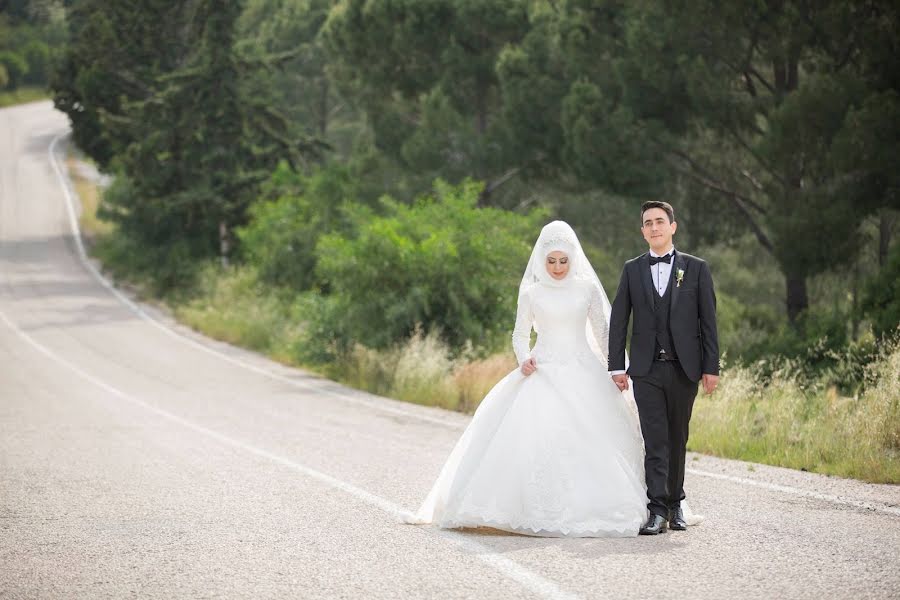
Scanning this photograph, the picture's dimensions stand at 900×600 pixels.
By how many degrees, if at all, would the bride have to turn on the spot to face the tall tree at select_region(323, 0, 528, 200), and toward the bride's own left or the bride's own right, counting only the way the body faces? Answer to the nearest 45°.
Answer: approximately 180°

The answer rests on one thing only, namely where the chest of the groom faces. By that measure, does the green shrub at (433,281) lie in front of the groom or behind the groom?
behind

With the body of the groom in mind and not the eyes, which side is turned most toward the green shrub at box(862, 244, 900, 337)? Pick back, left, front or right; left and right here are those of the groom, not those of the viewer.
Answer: back

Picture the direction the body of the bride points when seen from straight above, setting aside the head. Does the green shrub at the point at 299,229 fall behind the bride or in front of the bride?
behind

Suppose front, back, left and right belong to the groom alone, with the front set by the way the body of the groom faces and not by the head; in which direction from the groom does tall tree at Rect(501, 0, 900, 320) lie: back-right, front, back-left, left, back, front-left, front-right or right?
back

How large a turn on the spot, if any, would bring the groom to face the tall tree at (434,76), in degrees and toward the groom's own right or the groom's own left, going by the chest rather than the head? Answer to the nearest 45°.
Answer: approximately 180°

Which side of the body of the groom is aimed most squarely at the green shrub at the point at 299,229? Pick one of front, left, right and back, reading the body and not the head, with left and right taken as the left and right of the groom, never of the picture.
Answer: back

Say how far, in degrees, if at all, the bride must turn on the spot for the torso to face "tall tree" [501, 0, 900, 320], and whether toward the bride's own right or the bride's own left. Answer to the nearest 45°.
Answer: approximately 180°

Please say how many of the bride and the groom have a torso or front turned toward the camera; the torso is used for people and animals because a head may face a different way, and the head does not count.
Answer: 2
